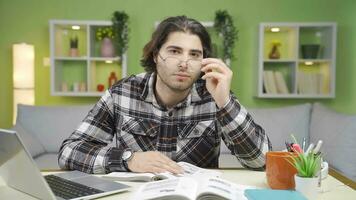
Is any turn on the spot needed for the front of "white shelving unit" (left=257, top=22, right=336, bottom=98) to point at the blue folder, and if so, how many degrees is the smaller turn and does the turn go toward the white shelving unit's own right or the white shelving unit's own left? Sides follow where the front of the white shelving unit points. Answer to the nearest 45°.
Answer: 0° — it already faces it

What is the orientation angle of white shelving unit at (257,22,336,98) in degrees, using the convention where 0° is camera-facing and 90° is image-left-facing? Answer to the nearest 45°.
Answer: approximately 0°

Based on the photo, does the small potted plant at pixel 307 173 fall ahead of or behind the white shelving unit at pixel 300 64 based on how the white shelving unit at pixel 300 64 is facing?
ahead

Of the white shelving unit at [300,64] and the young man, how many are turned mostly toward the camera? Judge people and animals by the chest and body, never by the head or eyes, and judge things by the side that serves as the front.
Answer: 2

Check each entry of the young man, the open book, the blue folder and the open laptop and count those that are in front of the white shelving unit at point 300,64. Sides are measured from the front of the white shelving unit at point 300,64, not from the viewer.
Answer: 4

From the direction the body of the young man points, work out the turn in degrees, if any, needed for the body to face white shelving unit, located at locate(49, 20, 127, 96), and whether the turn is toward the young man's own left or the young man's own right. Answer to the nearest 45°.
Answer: approximately 180°

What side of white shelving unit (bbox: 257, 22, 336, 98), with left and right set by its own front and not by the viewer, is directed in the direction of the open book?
front

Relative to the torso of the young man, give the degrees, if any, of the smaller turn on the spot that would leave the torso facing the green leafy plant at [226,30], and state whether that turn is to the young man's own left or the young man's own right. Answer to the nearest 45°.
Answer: approximately 180°

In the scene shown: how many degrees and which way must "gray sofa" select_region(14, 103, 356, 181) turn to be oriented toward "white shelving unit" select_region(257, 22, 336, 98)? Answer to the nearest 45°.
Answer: approximately 90° to its left

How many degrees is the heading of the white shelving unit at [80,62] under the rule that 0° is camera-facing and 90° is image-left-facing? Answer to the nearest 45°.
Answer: approximately 0°

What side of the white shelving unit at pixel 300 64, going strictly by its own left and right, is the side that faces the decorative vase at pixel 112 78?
right
